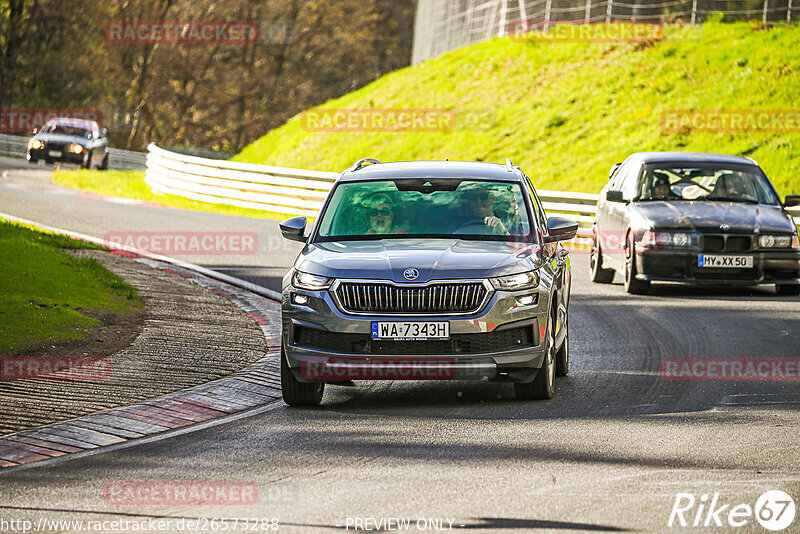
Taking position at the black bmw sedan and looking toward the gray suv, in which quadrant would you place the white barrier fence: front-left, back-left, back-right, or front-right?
back-right

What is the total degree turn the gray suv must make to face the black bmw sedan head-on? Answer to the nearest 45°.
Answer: approximately 135° to its left

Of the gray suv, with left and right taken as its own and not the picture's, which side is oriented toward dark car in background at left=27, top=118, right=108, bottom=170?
back

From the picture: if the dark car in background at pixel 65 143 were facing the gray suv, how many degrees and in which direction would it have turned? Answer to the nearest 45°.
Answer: approximately 45° to its left

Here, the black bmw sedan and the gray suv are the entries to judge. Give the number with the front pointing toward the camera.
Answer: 2

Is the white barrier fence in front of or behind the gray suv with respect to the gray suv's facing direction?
behind

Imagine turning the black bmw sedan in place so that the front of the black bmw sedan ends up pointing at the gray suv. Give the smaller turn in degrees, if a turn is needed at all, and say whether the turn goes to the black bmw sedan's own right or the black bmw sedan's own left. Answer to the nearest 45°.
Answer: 0° — it already faces it

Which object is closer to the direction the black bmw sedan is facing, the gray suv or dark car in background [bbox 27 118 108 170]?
the gray suv

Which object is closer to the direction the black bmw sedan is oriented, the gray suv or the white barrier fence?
the gray suv

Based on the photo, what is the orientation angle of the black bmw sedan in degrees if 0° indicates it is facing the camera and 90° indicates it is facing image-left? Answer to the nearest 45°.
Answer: approximately 0°

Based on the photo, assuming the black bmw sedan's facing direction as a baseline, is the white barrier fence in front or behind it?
behind

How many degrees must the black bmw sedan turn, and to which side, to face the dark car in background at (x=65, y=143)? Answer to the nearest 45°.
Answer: approximately 135° to its right
